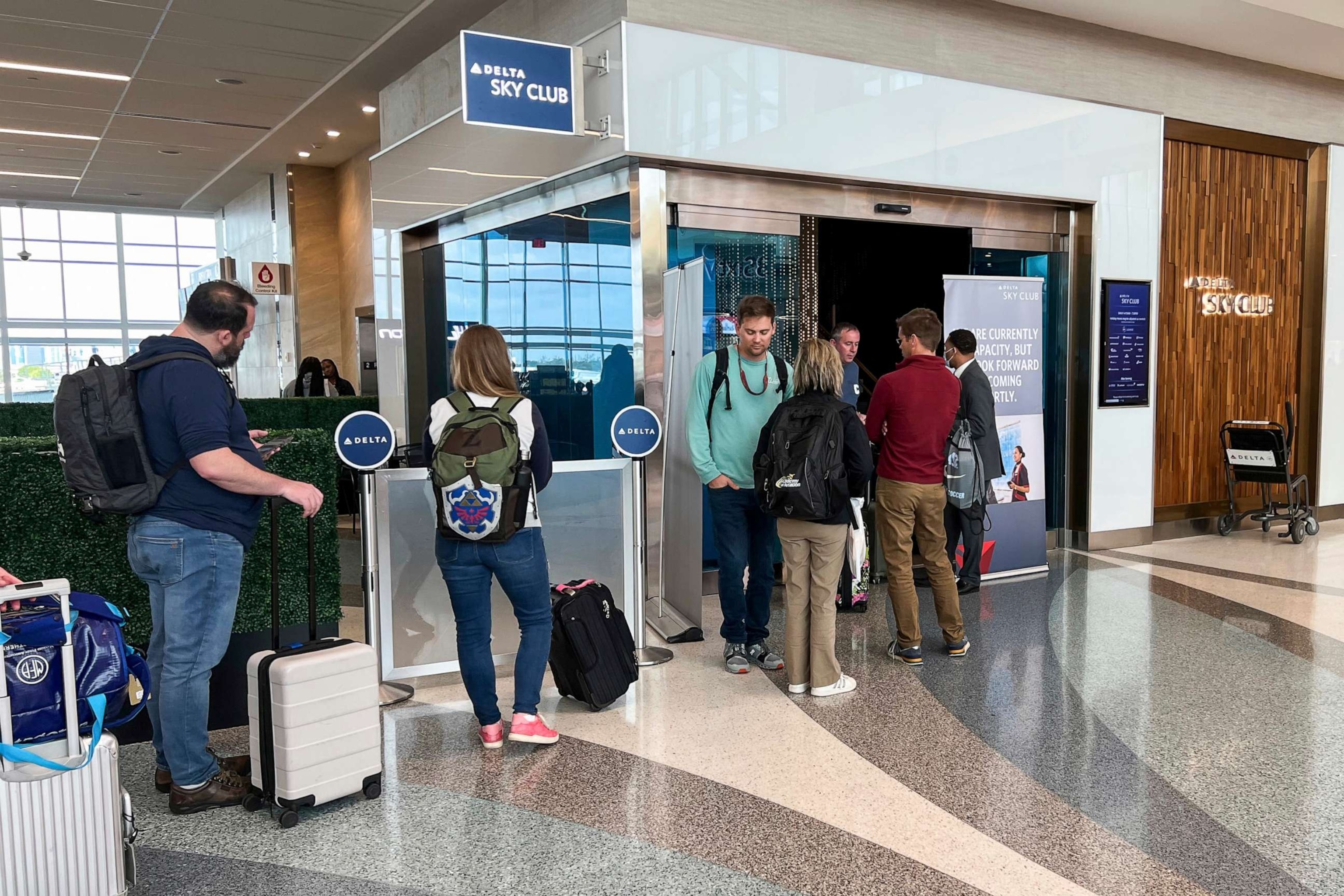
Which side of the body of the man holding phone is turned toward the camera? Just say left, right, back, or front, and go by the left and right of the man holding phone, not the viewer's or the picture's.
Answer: right

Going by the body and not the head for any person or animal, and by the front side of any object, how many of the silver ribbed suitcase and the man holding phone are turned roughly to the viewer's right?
1

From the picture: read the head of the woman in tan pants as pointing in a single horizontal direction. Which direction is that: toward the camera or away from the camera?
away from the camera

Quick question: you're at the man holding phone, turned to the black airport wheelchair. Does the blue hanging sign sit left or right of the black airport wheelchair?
left

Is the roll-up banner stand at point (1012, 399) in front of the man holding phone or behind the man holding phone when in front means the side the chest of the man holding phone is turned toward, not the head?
in front

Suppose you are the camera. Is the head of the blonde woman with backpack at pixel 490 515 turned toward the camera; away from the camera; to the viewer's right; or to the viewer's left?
away from the camera
